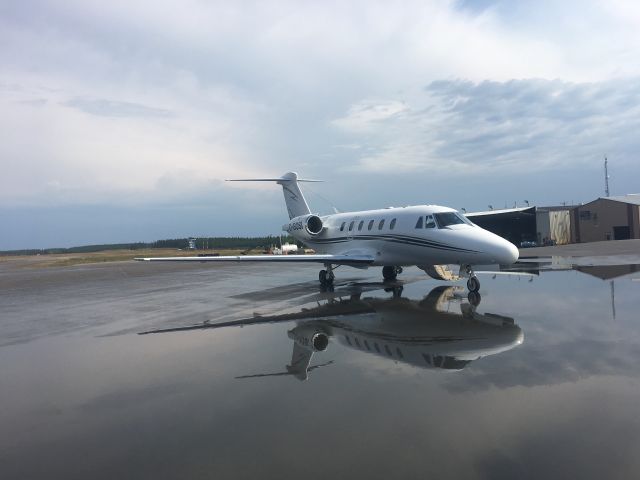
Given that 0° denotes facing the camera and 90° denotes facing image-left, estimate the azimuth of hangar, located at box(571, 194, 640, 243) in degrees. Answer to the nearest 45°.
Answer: approximately 45°

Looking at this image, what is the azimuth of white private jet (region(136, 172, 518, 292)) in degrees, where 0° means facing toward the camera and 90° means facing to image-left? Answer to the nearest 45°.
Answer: approximately 315°
